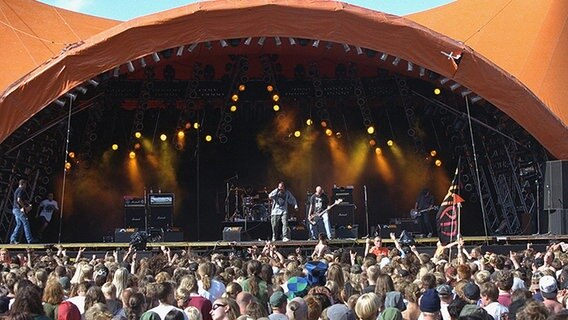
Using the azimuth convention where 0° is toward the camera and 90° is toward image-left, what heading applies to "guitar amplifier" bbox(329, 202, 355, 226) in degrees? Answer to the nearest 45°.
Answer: approximately 0°

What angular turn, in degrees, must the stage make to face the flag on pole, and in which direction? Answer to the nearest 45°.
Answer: approximately 90° to its left

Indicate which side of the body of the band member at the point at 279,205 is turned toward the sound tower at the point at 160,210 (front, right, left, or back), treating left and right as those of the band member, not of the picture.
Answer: right
